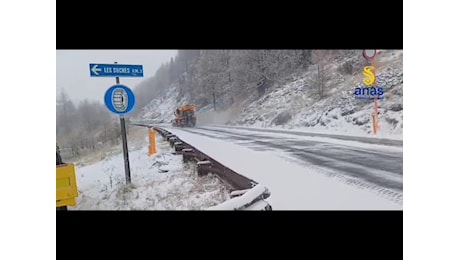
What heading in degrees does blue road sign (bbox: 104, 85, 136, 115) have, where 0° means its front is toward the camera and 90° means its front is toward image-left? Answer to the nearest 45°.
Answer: approximately 0°
